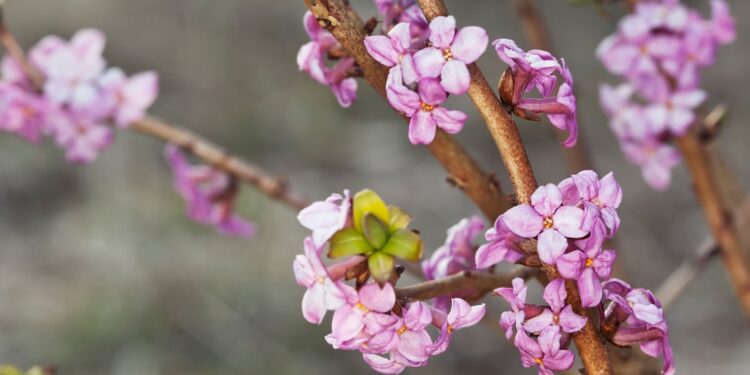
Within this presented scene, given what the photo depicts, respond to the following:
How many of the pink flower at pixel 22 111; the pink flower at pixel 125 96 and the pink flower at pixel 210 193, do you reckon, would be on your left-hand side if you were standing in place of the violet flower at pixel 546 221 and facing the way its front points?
0

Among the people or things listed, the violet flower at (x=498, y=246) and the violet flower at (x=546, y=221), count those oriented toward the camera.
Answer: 1

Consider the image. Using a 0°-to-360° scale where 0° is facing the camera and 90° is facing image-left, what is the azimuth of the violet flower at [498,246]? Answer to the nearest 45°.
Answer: approximately 90°

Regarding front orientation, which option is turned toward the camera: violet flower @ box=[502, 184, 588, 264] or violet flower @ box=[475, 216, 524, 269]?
violet flower @ box=[502, 184, 588, 264]

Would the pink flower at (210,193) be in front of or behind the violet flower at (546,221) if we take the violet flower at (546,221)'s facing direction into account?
behind

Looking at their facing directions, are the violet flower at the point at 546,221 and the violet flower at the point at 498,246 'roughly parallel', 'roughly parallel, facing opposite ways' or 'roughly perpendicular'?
roughly perpendicular

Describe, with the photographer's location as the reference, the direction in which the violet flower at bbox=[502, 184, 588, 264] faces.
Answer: facing the viewer
